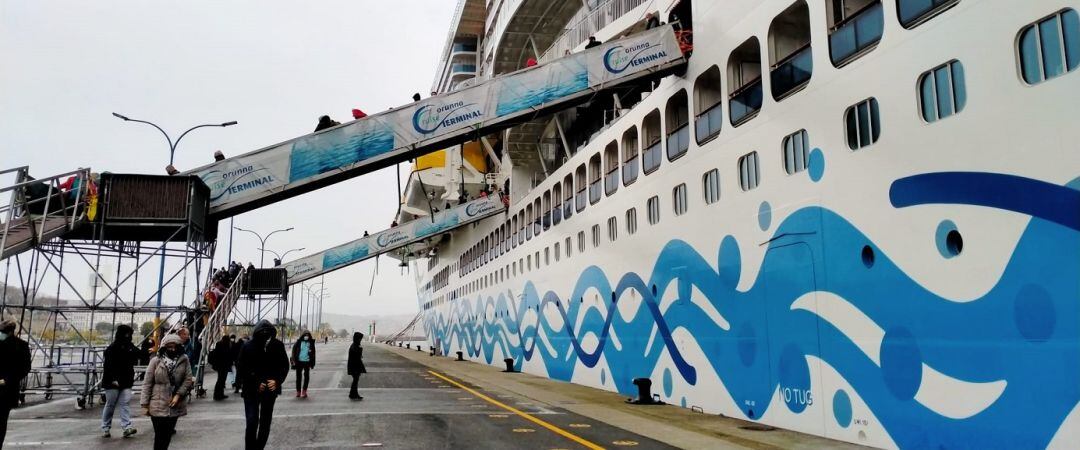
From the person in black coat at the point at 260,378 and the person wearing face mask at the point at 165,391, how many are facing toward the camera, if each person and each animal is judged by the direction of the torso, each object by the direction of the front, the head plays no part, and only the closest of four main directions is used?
2

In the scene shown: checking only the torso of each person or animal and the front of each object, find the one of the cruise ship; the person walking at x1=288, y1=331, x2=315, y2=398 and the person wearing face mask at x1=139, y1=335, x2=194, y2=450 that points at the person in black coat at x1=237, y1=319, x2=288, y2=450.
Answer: the person walking

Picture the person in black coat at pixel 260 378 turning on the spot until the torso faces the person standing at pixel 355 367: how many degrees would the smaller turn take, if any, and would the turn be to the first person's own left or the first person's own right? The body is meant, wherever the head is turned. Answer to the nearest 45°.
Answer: approximately 180°

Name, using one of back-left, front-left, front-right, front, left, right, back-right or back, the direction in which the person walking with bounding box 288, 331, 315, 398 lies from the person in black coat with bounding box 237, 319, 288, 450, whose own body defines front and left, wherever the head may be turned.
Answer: back

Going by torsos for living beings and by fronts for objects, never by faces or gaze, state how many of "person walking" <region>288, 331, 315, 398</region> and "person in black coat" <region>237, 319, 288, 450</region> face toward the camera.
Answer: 2

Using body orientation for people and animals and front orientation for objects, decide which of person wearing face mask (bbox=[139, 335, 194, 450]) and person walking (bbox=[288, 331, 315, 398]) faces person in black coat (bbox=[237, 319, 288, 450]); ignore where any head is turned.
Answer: the person walking

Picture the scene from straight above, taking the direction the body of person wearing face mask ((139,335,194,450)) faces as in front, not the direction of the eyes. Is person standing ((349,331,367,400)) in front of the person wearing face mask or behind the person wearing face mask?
behind
